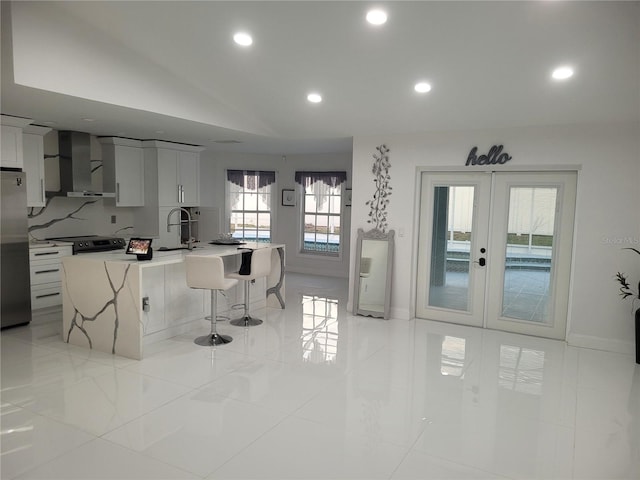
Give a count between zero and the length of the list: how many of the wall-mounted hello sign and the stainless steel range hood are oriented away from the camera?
0

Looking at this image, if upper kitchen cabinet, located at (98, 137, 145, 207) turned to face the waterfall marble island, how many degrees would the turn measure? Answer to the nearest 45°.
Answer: approximately 45° to its right

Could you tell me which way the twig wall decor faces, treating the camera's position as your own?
facing the viewer and to the left of the viewer

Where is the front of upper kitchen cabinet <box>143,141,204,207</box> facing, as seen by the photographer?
facing the viewer and to the right of the viewer

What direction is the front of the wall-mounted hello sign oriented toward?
toward the camera

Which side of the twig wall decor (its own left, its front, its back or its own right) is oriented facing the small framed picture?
right

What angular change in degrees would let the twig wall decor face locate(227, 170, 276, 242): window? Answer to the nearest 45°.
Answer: approximately 90° to its right

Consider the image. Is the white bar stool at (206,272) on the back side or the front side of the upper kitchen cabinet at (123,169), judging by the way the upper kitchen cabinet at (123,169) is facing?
on the front side

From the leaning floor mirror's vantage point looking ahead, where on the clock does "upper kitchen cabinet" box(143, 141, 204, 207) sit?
The upper kitchen cabinet is roughly at 2 o'clock from the leaning floor mirror.

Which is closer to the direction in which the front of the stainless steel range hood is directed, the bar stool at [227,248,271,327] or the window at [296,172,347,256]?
the bar stool
